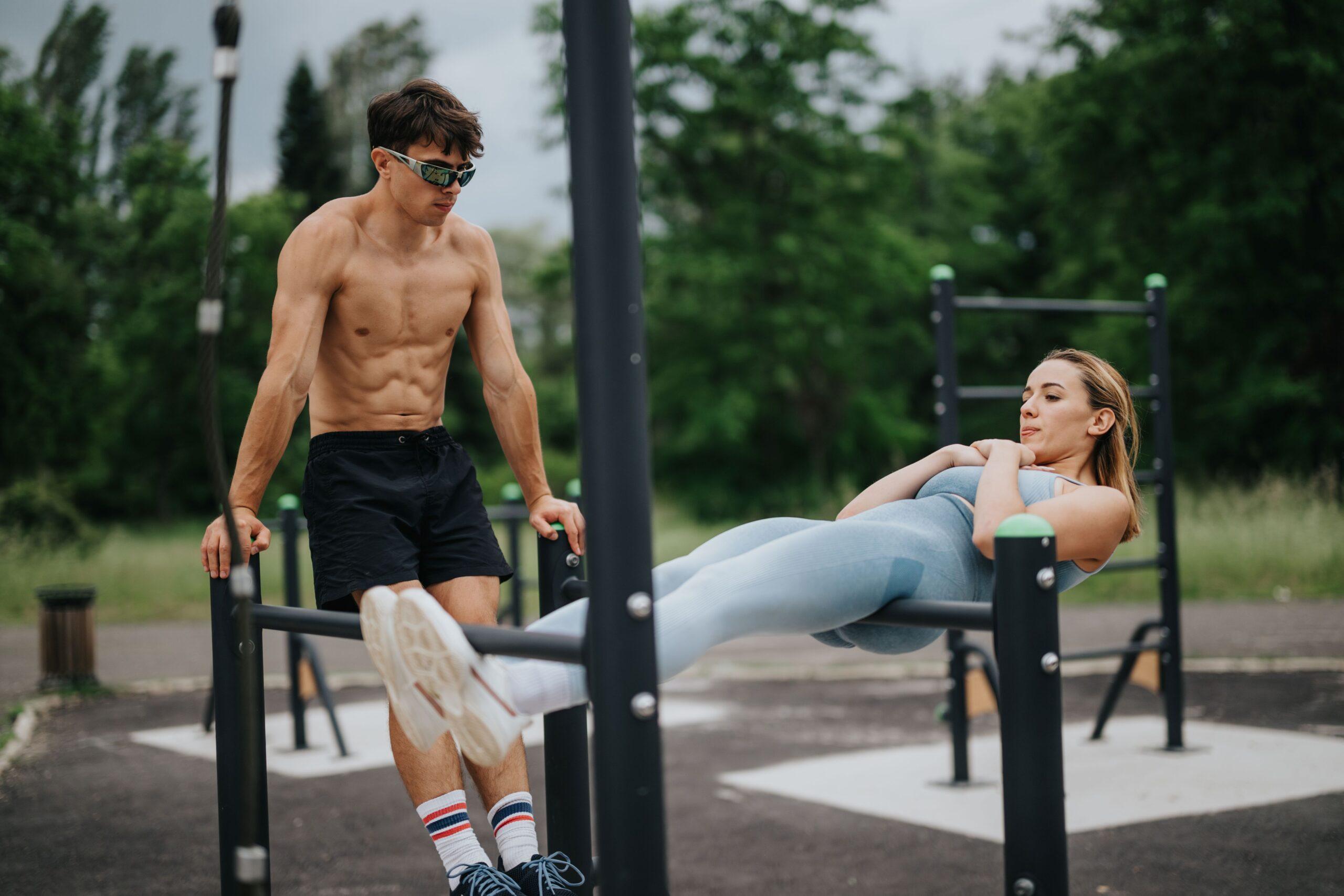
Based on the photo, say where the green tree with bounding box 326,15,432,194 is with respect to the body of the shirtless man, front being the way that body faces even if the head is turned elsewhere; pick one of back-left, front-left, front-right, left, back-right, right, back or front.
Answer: back-left

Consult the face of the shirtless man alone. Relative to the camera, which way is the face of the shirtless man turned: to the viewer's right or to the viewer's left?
to the viewer's right

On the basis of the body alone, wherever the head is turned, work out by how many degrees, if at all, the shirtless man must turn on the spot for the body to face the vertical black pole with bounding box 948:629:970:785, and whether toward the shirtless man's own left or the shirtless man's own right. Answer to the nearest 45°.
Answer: approximately 90° to the shirtless man's own left

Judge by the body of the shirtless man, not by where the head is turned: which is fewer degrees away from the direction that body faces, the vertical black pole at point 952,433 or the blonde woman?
the blonde woman

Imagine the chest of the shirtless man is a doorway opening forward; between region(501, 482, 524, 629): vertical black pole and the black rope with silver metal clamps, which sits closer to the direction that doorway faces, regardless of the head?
the black rope with silver metal clamps

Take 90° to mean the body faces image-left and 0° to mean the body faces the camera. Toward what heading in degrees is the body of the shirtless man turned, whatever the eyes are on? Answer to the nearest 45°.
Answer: approximately 315°

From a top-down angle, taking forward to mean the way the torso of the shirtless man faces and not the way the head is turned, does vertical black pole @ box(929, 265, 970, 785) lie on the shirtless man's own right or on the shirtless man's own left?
on the shirtless man's own left

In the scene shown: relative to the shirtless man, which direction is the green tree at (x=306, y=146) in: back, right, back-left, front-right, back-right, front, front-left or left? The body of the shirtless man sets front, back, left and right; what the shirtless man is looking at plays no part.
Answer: back-left

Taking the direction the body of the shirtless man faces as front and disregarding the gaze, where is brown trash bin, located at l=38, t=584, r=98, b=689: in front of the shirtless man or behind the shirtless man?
behind
